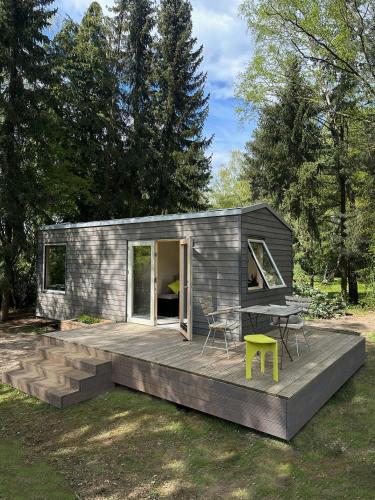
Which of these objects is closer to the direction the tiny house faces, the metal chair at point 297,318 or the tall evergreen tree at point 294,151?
the metal chair

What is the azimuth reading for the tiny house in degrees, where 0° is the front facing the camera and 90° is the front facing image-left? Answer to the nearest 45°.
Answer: approximately 45°

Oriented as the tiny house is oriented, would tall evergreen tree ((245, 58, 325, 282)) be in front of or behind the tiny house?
behind

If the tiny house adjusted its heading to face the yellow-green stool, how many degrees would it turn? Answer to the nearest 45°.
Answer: approximately 45° to its left

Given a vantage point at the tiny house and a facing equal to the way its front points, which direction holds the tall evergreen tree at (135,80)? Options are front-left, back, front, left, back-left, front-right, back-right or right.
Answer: back-right

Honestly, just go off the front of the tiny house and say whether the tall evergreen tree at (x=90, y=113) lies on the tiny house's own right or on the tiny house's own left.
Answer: on the tiny house's own right

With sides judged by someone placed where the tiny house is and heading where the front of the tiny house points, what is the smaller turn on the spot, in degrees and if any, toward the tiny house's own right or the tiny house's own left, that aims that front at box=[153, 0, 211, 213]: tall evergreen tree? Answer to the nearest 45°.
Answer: approximately 135° to the tiny house's own right

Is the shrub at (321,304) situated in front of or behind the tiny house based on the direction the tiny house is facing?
behind

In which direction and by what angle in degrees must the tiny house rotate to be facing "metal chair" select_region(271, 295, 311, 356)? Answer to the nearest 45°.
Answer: approximately 90° to its left

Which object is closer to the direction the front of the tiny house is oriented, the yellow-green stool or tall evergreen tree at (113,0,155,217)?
the yellow-green stool
